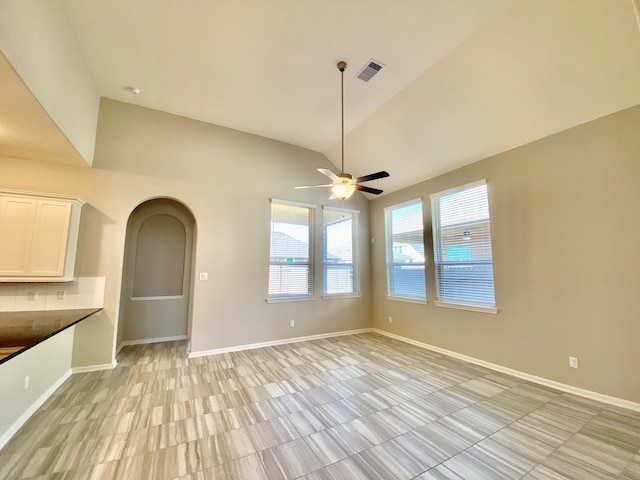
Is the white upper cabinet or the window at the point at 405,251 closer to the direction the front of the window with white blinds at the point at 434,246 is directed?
the white upper cabinet

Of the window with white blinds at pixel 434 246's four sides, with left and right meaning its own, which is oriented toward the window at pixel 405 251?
right

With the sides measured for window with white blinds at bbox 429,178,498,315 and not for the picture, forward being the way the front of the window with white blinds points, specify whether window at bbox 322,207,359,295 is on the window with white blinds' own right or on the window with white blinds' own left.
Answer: on the window with white blinds' own right

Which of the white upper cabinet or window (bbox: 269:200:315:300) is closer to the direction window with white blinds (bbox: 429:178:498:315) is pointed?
the white upper cabinet

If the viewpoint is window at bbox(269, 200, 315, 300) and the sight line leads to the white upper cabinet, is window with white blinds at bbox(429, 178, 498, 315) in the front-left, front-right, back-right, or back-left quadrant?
back-left

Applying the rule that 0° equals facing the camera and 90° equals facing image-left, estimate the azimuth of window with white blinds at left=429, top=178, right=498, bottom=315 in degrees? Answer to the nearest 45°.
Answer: approximately 45°

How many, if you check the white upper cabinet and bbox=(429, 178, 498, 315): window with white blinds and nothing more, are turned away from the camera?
0

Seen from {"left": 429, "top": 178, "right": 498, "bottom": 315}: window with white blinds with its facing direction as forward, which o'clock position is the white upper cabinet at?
The white upper cabinet is roughly at 12 o'clock from the window with white blinds.

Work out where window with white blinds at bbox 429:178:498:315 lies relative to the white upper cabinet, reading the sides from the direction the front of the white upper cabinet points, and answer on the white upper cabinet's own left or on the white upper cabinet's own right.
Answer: on the white upper cabinet's own left

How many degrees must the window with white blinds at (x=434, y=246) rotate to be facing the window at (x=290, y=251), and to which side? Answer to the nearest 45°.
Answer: approximately 45° to its right

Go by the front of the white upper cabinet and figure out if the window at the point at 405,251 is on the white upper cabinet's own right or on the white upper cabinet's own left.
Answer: on the white upper cabinet's own left
